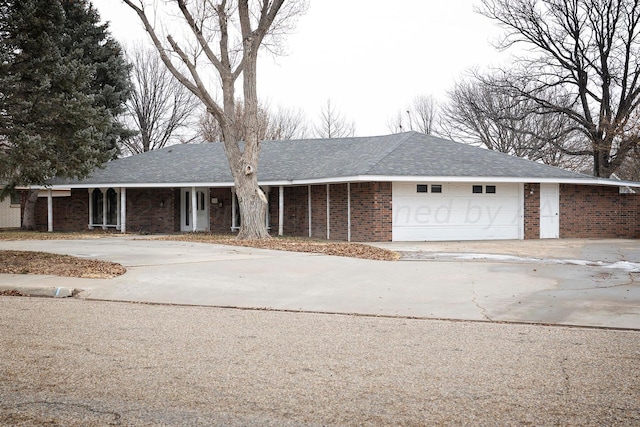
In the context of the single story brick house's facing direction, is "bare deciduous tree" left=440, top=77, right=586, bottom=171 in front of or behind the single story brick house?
behind

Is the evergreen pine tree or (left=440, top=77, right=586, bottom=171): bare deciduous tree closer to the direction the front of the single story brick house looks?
the evergreen pine tree

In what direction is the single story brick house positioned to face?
toward the camera

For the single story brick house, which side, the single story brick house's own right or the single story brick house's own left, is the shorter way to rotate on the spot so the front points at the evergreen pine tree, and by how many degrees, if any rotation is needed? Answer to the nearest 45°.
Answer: approximately 45° to the single story brick house's own right
